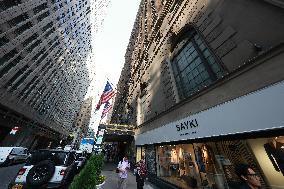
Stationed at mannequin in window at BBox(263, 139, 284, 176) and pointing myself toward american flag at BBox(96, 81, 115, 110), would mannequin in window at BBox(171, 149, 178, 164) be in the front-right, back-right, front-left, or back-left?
front-right

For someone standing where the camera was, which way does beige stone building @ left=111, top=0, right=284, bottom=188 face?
facing the viewer and to the left of the viewer

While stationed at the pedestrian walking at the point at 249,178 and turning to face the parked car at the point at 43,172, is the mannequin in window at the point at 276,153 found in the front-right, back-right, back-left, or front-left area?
back-right

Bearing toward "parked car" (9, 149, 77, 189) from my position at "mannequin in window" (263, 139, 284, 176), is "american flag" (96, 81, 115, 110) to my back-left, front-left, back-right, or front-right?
front-right

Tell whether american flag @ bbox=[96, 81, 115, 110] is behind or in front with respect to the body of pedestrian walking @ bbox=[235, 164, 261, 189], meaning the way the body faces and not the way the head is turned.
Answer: behind
